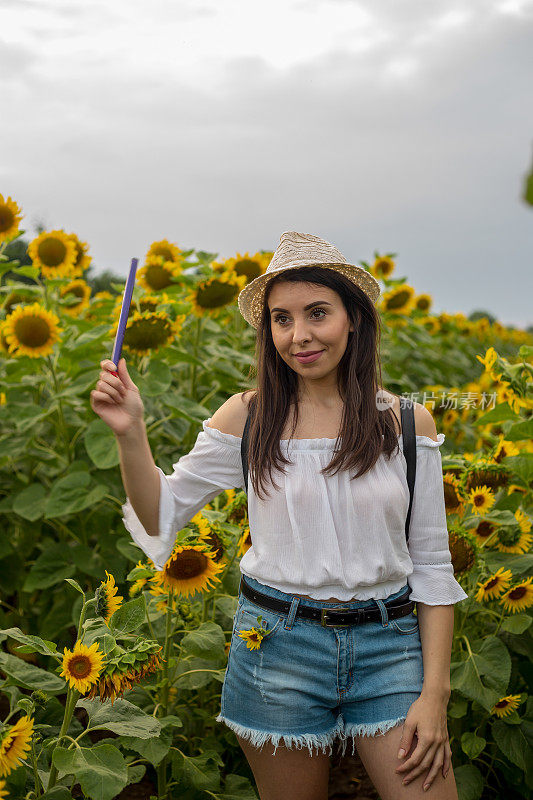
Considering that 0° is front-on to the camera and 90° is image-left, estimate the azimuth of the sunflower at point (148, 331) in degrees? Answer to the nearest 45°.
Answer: approximately 0°

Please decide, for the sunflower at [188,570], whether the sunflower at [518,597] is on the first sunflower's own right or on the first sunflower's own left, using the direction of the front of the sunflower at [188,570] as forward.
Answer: on the first sunflower's own left

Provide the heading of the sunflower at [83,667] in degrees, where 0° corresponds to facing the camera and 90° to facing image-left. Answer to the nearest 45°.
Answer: approximately 0°

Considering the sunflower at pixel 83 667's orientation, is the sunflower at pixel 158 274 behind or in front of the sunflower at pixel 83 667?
behind

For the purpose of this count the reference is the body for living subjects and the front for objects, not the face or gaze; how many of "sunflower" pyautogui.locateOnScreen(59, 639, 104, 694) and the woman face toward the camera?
2

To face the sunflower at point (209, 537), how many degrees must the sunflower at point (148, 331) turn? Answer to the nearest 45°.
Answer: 0° — it already faces it
